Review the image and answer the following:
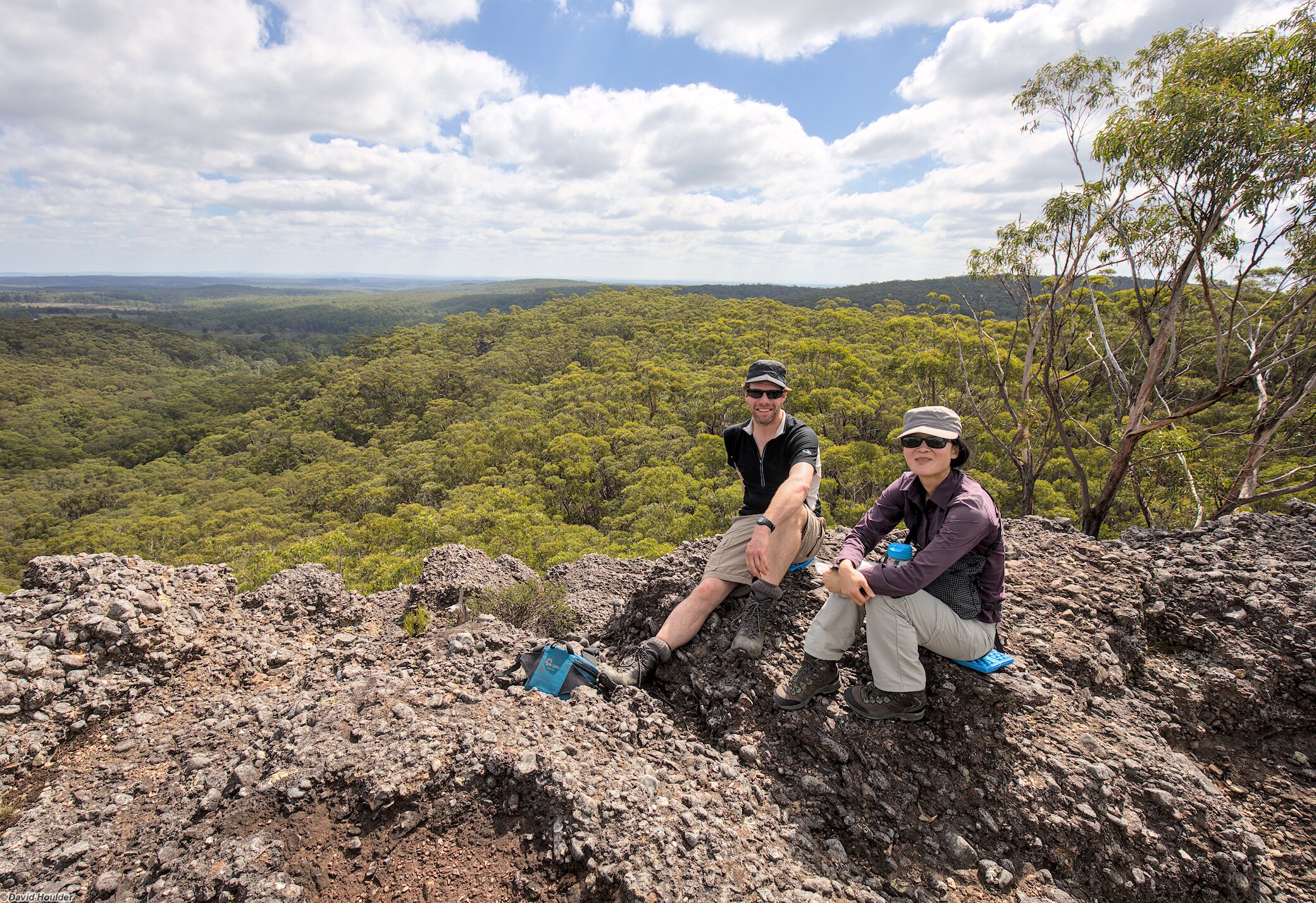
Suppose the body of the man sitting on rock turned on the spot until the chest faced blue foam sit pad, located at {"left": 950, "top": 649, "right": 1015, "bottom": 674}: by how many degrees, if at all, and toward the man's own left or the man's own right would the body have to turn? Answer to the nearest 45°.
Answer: approximately 90° to the man's own left

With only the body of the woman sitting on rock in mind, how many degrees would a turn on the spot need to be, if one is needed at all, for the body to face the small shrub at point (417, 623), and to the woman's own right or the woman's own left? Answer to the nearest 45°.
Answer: approximately 45° to the woman's own right

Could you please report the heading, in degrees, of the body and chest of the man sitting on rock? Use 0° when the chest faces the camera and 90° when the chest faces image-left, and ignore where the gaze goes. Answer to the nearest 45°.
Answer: approximately 45°

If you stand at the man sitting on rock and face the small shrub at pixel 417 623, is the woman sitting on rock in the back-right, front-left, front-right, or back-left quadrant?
back-left

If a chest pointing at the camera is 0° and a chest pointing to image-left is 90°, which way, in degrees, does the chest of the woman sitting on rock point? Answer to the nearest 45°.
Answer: approximately 45°
